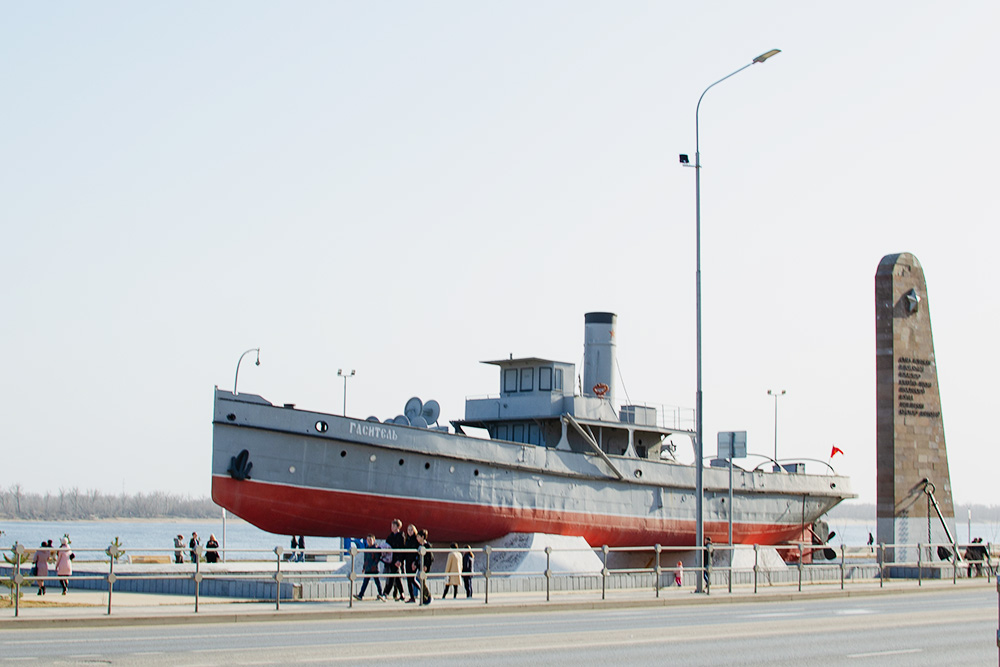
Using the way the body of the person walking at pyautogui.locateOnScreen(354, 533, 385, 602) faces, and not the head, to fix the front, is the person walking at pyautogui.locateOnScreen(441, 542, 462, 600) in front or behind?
behind

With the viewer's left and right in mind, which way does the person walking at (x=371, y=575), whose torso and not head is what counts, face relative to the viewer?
facing to the left of the viewer

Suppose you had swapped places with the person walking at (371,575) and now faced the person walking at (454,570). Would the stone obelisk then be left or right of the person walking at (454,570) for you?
left

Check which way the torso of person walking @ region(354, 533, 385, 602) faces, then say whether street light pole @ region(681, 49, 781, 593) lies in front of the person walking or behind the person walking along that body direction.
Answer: behind

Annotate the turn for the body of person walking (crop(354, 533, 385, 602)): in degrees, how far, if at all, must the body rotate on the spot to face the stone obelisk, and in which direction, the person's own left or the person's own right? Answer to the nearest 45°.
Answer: approximately 135° to the person's own right

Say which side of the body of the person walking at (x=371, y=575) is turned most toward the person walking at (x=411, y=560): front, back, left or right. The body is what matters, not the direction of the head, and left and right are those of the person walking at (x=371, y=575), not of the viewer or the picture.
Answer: back
